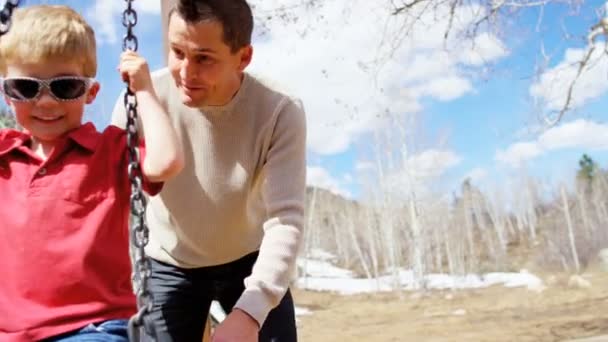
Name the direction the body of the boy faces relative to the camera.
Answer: toward the camera

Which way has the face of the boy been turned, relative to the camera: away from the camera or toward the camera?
toward the camera

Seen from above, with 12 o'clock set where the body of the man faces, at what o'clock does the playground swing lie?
The playground swing is roughly at 1 o'clock from the man.

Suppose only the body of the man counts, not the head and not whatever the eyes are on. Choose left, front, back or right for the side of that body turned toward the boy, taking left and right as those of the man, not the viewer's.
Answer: front

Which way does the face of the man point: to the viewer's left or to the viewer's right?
to the viewer's left

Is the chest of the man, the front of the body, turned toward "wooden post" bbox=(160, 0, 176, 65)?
no
